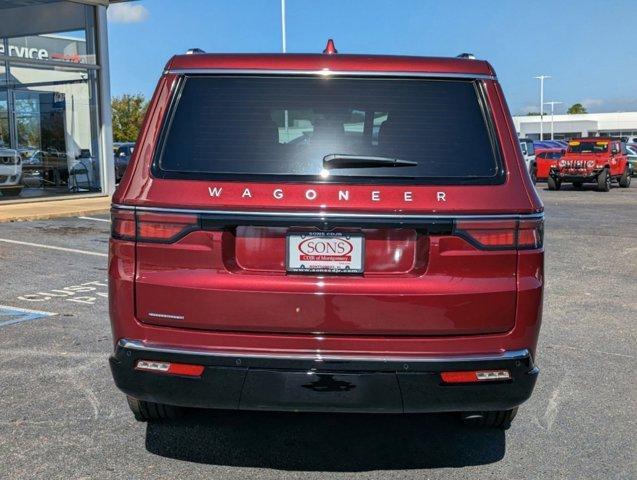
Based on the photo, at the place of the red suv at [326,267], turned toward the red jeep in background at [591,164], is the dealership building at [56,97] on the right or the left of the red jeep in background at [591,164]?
left

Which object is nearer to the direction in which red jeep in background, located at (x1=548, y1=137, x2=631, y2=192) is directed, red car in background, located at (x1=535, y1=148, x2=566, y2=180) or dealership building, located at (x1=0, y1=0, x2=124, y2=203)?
the dealership building

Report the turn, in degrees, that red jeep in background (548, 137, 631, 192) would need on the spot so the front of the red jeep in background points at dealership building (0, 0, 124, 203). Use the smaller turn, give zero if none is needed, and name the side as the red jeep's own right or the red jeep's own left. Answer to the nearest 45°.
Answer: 0° — it already faces it

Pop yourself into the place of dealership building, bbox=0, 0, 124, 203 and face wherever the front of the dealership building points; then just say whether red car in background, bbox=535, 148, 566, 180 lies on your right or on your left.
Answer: on your left

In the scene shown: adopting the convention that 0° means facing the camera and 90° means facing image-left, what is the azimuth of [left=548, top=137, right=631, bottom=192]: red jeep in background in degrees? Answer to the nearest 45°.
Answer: approximately 45°

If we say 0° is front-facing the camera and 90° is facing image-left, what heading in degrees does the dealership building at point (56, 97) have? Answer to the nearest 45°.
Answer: approximately 315°

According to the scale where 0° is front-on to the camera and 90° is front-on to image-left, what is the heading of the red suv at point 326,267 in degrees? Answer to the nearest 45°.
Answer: approximately 180°
